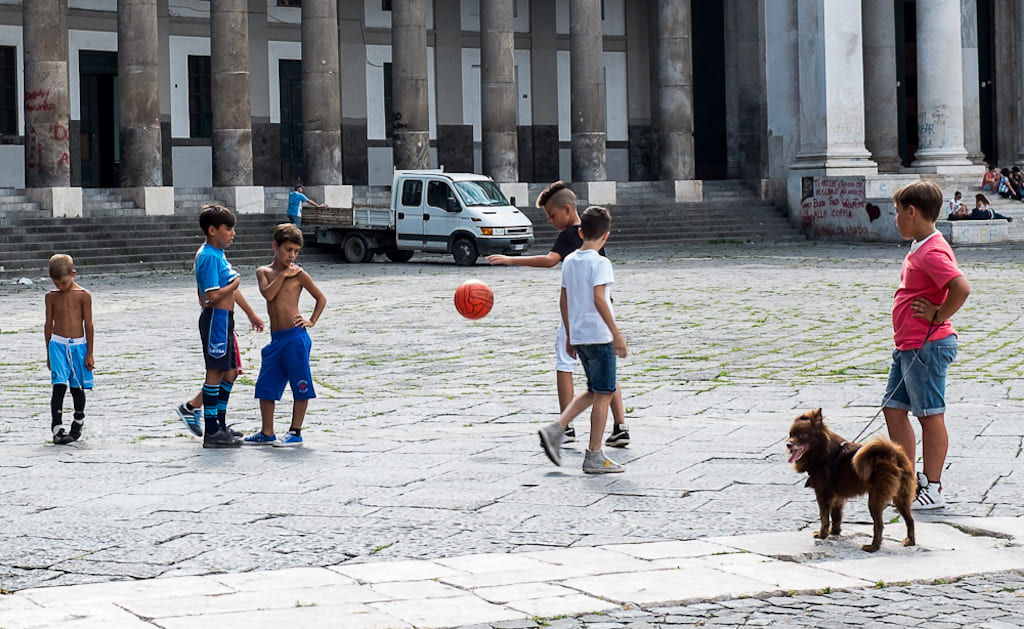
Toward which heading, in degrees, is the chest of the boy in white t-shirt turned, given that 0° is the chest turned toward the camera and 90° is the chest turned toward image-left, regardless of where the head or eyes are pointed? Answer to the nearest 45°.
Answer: approximately 225°

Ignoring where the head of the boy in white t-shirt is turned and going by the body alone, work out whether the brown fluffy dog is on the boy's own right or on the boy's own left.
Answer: on the boy's own right

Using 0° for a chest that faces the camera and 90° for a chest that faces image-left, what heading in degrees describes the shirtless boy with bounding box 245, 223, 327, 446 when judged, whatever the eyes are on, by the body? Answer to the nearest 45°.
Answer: approximately 45°

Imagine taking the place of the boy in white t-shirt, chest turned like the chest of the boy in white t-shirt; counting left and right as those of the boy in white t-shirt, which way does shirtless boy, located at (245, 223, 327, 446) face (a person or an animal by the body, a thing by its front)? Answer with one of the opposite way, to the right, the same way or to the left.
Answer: the opposite way

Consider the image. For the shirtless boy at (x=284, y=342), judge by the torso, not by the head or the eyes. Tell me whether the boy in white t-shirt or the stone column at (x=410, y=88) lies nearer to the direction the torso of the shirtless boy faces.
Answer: the boy in white t-shirt

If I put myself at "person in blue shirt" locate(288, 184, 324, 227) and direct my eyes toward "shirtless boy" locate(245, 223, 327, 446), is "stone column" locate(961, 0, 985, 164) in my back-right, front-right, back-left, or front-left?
back-left
